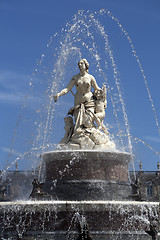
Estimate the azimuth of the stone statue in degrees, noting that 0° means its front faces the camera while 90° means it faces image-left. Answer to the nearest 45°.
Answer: approximately 0°
